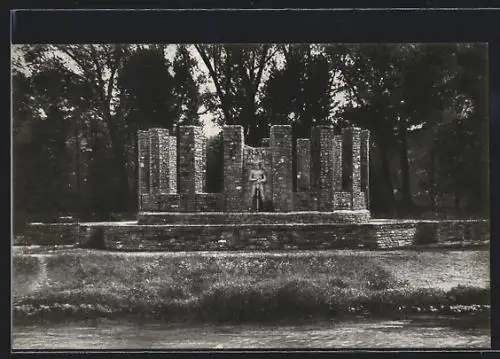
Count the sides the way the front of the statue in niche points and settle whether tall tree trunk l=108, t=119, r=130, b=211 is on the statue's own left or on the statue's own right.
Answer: on the statue's own right

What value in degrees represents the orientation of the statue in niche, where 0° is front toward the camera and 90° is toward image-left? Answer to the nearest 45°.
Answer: approximately 0°

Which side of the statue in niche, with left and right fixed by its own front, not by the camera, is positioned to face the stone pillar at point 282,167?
left
